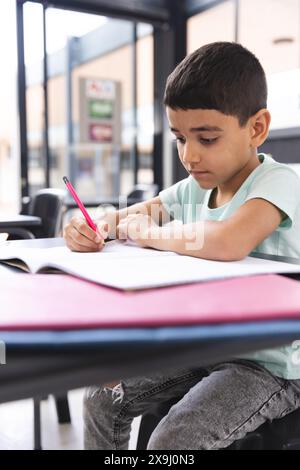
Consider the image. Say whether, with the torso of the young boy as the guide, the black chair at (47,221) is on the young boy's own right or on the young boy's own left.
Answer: on the young boy's own right

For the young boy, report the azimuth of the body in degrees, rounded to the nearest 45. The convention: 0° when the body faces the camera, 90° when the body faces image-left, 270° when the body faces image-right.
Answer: approximately 45°

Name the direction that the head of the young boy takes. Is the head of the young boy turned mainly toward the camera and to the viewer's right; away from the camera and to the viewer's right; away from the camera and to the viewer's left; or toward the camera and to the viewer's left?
toward the camera and to the viewer's left
